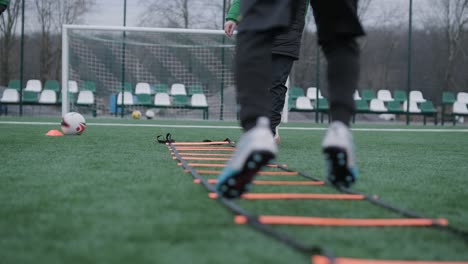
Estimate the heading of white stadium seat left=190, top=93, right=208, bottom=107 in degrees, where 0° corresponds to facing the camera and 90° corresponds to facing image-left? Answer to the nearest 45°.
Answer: approximately 0°

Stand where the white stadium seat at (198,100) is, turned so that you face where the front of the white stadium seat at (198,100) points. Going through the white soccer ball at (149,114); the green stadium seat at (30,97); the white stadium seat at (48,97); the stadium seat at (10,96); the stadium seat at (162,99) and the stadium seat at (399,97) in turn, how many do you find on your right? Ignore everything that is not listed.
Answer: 5

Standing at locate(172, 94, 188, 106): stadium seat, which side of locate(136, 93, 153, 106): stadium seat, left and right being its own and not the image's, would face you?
left

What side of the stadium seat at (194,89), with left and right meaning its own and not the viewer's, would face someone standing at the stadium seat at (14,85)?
right

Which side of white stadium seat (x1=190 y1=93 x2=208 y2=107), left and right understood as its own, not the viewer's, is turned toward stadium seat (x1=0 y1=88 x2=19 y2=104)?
right

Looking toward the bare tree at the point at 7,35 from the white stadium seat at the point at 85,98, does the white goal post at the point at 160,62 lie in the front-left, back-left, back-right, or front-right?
back-right

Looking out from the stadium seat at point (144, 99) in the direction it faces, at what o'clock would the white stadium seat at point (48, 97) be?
The white stadium seat is roughly at 4 o'clock from the stadium seat.

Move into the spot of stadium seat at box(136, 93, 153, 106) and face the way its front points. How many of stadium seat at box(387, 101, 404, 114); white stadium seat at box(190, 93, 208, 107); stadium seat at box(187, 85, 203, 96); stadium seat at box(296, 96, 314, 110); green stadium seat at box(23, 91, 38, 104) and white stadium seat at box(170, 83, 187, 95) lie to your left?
5
